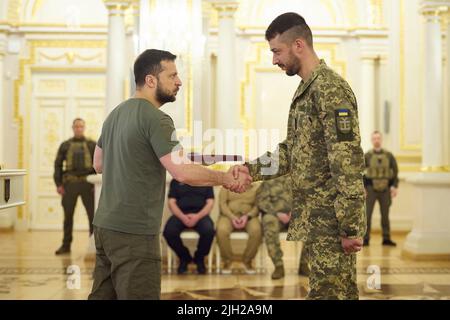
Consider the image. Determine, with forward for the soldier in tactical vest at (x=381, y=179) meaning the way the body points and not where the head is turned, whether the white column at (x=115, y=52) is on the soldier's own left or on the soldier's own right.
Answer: on the soldier's own right

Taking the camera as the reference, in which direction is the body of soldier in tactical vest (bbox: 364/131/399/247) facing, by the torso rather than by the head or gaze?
toward the camera

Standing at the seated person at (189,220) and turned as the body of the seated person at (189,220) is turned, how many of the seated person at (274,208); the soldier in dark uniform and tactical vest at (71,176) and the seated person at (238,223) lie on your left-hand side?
2

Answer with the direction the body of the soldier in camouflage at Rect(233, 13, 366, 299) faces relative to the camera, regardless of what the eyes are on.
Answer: to the viewer's left

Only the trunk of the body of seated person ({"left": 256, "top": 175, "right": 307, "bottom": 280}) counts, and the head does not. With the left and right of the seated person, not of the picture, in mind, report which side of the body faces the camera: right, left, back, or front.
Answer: front

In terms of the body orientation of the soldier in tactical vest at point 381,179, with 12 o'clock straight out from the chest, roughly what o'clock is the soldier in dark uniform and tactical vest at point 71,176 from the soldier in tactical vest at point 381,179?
the soldier in dark uniform and tactical vest at point 71,176 is roughly at 2 o'clock from the soldier in tactical vest at point 381,179.

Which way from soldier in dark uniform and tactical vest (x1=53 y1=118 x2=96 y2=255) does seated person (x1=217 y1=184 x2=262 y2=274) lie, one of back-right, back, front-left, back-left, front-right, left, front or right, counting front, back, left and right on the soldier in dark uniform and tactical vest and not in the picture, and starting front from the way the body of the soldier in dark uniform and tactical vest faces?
front-left

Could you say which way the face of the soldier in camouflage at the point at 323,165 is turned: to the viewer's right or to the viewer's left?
to the viewer's left

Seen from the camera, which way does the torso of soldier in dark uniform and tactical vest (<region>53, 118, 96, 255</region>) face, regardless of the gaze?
toward the camera

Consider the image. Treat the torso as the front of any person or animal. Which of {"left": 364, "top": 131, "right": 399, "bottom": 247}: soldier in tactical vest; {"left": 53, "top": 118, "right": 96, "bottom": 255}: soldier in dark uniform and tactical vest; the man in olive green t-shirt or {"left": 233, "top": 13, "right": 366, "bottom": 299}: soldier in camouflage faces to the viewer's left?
{"left": 233, "top": 13, "right": 366, "bottom": 299}: soldier in camouflage

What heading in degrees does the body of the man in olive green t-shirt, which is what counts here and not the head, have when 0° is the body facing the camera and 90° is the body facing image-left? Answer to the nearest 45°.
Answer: approximately 225°

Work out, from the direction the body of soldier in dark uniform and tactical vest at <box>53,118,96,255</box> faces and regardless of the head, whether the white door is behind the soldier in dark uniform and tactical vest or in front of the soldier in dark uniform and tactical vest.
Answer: behind

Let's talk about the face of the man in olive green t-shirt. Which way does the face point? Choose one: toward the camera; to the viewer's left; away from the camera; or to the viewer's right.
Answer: to the viewer's right

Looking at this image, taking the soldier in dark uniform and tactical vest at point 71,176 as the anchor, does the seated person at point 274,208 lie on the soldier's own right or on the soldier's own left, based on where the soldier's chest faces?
on the soldier's own left

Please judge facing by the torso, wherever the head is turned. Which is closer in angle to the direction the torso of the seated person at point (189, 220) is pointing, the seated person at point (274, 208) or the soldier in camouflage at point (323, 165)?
the soldier in camouflage

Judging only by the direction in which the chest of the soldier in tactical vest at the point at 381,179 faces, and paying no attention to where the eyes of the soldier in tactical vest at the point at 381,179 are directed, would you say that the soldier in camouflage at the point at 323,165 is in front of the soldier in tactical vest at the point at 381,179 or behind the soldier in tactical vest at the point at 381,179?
in front

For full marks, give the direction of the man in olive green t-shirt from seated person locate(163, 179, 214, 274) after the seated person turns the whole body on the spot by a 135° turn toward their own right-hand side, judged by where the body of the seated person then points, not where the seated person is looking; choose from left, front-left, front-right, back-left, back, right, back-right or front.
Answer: back-left

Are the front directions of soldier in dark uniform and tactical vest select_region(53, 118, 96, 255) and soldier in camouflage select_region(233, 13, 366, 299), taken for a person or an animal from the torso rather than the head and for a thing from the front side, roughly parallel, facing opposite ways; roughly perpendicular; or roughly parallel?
roughly perpendicular
